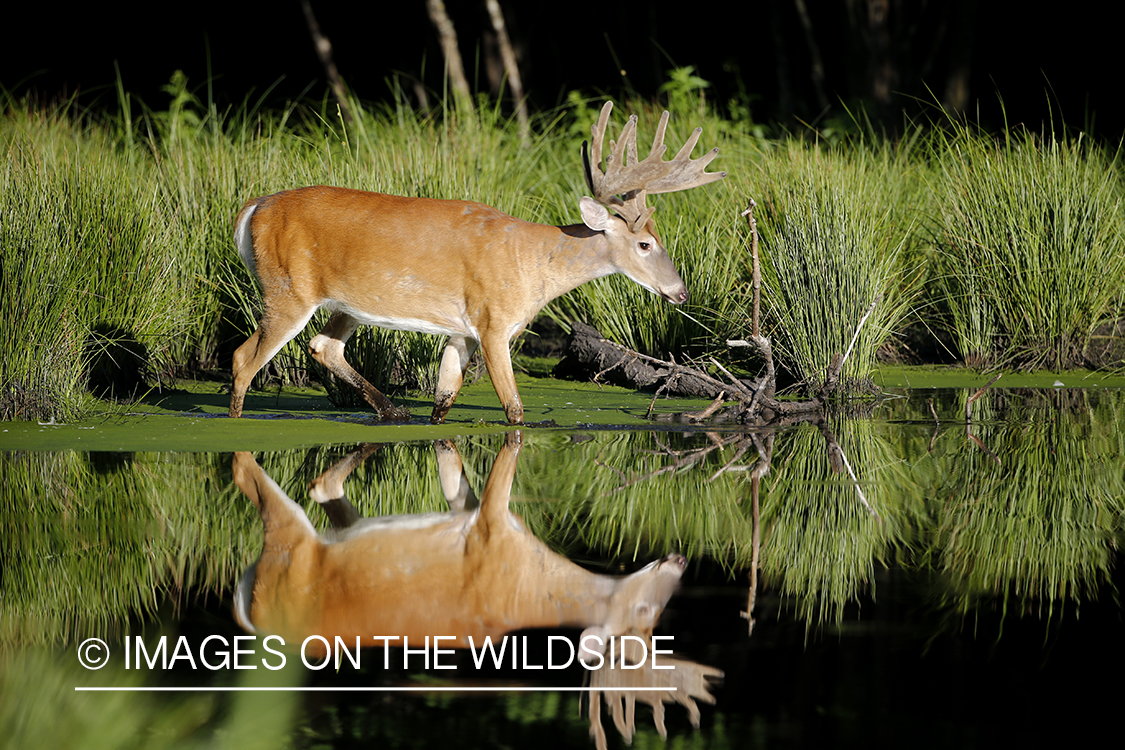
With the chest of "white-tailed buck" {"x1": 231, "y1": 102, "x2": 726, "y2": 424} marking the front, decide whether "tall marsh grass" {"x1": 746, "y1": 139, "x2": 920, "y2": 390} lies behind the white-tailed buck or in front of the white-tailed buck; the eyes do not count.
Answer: in front

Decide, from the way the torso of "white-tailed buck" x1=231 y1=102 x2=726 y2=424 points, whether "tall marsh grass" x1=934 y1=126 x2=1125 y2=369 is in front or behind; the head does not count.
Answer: in front

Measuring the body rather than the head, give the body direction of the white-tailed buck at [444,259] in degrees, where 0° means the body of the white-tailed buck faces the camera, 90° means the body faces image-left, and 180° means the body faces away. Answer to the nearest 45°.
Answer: approximately 270°
